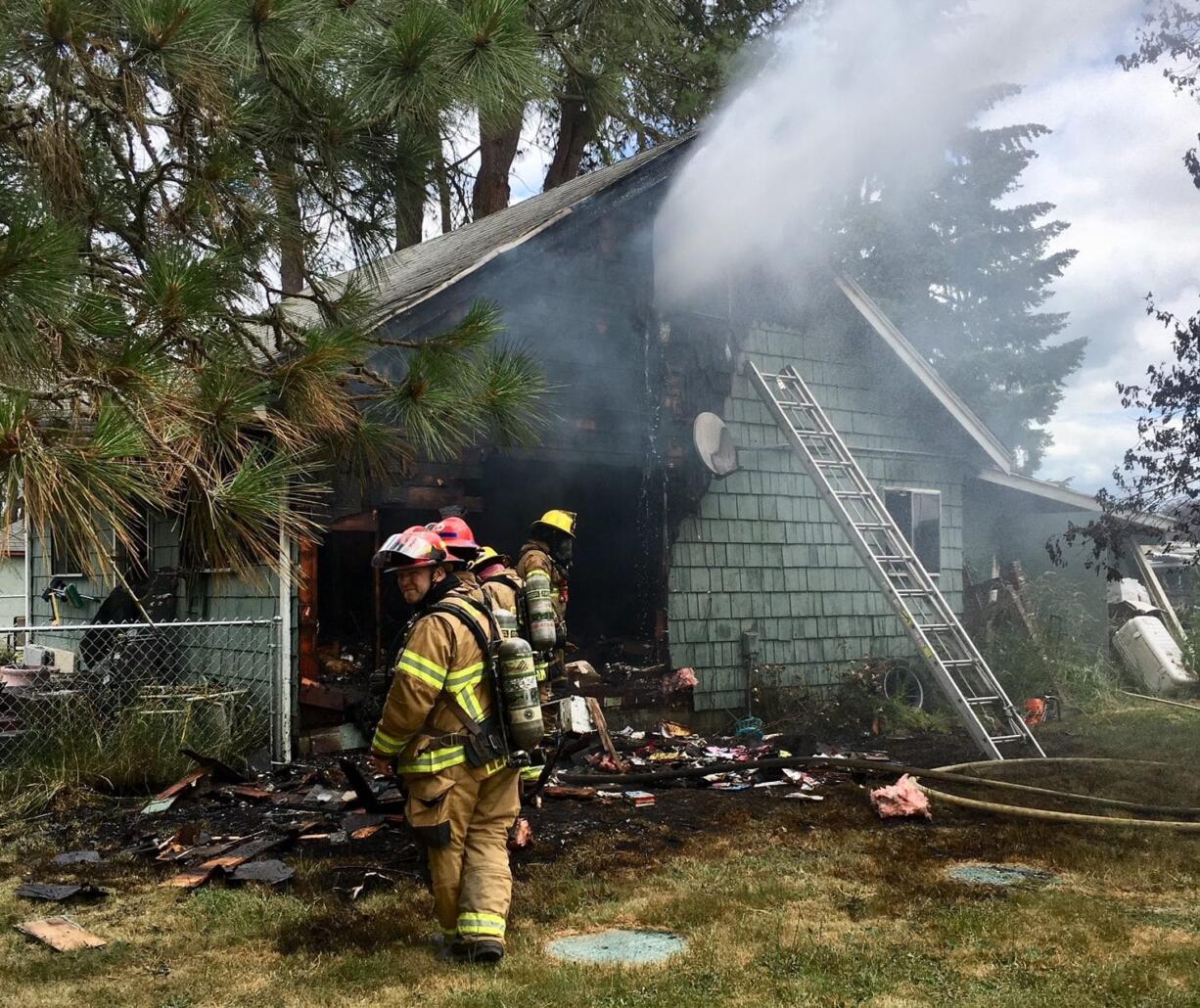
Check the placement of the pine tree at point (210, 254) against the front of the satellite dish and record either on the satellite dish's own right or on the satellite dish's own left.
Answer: on the satellite dish's own right

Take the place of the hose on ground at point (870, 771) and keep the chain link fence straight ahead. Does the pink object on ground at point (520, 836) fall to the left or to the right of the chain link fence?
left

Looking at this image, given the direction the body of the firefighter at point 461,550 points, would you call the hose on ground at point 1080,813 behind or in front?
behind

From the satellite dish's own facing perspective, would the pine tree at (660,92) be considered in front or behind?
behind

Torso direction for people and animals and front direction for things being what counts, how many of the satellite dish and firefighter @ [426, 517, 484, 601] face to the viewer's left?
1
